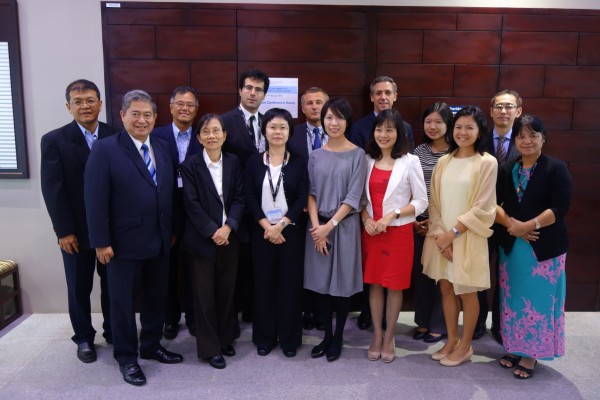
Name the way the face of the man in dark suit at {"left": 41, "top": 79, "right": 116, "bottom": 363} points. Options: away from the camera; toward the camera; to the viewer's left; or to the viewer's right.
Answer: toward the camera

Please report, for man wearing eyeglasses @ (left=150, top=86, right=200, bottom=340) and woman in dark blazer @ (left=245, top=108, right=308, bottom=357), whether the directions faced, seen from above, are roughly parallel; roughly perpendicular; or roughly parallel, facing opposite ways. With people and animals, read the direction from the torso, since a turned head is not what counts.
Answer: roughly parallel

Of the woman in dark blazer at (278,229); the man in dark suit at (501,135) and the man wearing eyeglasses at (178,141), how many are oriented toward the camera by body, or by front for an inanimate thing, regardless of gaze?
3

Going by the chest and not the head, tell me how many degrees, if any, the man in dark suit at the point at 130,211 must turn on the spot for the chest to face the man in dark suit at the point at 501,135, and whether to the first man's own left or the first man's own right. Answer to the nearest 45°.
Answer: approximately 45° to the first man's own left

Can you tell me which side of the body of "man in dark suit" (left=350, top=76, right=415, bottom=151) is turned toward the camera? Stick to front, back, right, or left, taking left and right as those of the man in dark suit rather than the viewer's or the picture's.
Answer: front

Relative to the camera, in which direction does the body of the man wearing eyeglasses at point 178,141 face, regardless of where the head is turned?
toward the camera

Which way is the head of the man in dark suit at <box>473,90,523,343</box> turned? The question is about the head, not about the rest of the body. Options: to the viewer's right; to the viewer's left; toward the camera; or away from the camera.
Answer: toward the camera

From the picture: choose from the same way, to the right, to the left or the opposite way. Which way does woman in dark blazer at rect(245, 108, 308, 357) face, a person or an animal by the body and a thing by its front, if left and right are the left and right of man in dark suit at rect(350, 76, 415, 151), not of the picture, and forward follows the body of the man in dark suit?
the same way

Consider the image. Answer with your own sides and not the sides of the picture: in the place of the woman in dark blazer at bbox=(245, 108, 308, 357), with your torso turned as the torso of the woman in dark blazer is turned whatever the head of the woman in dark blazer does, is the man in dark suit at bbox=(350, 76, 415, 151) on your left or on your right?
on your left

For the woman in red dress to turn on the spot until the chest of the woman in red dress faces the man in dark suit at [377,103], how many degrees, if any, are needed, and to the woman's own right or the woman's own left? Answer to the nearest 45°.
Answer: approximately 135° to the woman's own right

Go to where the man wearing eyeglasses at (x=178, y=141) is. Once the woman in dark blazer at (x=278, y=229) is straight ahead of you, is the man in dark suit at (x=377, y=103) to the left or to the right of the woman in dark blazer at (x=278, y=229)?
left

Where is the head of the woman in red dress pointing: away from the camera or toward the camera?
toward the camera

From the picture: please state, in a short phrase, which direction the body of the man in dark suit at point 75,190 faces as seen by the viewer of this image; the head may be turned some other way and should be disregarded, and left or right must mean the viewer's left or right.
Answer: facing the viewer and to the right of the viewer

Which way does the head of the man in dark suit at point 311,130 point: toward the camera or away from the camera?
toward the camera

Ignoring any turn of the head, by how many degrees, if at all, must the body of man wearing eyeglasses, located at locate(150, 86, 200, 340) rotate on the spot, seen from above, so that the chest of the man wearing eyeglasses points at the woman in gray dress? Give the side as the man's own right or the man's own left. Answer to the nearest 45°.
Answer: approximately 45° to the man's own left

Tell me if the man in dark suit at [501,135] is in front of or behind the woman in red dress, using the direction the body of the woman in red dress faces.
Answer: behind

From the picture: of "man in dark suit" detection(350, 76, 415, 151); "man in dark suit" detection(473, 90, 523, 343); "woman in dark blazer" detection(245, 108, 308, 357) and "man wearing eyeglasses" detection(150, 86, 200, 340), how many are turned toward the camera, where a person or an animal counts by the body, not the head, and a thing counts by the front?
4

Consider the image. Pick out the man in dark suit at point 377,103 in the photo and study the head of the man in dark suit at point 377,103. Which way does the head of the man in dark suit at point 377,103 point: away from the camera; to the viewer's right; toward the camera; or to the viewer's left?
toward the camera
